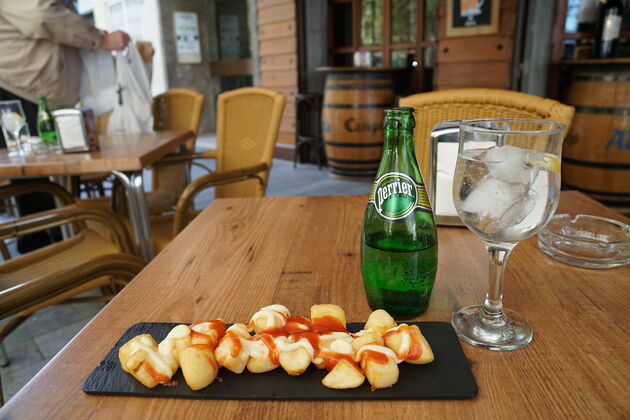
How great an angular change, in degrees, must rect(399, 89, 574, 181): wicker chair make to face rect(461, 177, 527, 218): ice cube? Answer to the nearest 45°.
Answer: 0° — it already faces it

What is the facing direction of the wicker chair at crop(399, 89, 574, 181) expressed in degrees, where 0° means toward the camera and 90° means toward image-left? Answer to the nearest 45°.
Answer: approximately 0°

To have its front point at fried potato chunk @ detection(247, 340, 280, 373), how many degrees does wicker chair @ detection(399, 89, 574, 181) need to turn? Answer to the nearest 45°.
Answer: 0° — it already faces it

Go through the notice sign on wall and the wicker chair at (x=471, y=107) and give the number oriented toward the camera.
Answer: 2

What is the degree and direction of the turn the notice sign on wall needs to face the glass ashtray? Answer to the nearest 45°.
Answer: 0° — it already faces it

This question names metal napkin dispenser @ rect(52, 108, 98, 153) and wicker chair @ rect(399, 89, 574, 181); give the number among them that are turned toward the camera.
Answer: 2

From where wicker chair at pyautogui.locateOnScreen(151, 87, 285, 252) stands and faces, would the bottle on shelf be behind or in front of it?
behind

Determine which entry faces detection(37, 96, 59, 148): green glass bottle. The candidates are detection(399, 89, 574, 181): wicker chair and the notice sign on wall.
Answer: the notice sign on wall

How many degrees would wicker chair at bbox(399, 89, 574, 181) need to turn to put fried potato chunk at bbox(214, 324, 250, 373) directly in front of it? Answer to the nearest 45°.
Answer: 0° — it already faces it

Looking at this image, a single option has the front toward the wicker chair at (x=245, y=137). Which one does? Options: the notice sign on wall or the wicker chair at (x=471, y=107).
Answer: the notice sign on wall

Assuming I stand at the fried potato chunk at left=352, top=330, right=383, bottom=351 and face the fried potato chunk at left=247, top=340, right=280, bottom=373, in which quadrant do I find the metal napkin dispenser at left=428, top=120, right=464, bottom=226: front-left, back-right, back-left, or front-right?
back-right
